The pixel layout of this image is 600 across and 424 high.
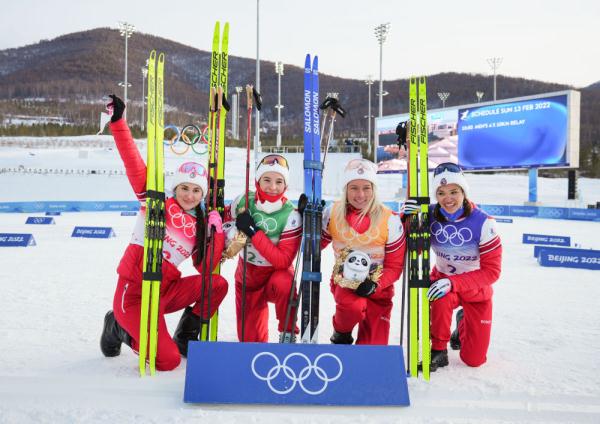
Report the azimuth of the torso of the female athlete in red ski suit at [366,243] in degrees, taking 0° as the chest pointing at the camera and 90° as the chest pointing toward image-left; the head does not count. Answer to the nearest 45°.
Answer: approximately 0°

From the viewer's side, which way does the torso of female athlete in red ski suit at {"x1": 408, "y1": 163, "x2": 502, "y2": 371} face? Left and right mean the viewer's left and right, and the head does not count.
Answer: facing the viewer and to the left of the viewer

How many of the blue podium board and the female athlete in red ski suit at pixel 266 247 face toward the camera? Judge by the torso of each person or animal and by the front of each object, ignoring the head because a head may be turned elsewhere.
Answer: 2

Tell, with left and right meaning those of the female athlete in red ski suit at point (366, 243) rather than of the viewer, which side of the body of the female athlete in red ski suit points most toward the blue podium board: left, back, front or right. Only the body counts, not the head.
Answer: front

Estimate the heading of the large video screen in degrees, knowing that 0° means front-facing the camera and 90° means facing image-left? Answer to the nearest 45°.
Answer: approximately 45°

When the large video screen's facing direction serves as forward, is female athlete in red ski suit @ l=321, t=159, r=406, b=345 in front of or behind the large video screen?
in front

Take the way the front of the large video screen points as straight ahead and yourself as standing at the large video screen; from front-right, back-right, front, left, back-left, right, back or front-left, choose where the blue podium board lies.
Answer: front-left

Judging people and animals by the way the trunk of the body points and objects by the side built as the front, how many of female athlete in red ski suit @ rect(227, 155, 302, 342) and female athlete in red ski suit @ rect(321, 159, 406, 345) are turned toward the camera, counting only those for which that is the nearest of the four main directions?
2
